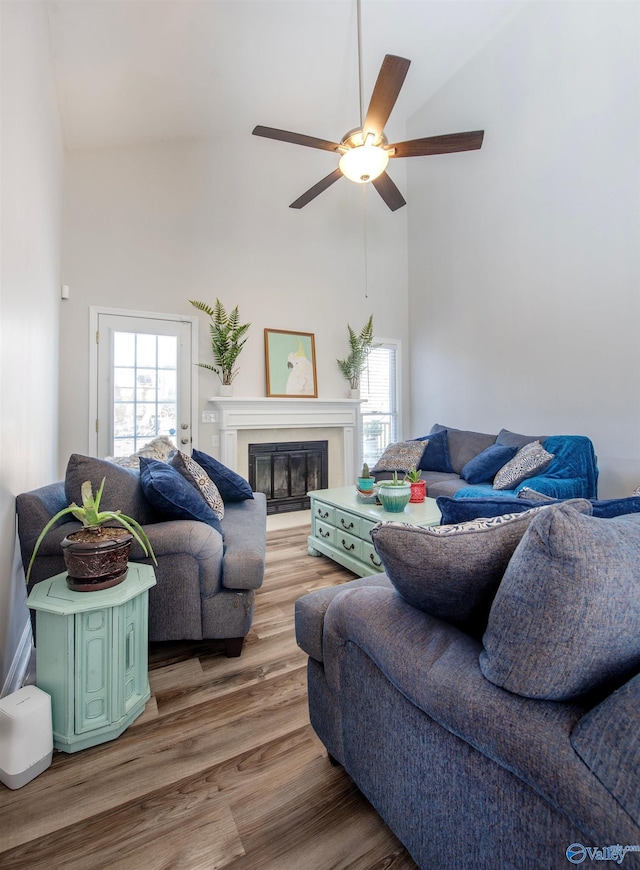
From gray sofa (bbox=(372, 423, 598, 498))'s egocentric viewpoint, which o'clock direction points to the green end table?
The green end table is roughly at 11 o'clock from the gray sofa.

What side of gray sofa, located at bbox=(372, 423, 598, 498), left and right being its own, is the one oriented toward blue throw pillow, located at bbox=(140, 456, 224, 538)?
front

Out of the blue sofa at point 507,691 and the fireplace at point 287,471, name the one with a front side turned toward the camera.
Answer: the fireplace

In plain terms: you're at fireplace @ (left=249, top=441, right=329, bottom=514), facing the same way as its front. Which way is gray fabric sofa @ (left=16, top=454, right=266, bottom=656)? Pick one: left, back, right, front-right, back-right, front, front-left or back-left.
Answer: front

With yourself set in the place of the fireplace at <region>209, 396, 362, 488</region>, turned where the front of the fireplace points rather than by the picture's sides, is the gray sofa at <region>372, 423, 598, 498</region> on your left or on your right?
on your left

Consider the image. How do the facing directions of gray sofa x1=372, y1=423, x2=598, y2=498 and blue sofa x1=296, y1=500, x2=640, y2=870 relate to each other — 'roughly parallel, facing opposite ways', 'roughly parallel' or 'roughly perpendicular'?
roughly perpendicular

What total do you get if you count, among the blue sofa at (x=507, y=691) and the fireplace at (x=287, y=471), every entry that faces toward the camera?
1

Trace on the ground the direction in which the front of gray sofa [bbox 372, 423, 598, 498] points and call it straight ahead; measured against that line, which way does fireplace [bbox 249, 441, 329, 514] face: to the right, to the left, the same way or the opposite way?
to the left

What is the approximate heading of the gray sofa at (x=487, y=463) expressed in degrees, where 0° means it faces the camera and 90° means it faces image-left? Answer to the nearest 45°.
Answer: approximately 45°

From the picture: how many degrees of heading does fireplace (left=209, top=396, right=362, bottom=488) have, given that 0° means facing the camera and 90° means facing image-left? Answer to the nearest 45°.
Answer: approximately 0°

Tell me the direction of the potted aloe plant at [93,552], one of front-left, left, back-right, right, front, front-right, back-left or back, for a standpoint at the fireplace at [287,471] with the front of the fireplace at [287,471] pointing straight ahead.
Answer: front

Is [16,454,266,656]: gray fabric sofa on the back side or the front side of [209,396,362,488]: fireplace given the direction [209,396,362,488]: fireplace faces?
on the front side

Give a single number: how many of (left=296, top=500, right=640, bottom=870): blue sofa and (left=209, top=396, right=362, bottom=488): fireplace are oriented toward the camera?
1

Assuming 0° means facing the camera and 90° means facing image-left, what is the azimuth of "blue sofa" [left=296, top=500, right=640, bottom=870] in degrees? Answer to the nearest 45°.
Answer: approximately 135°
